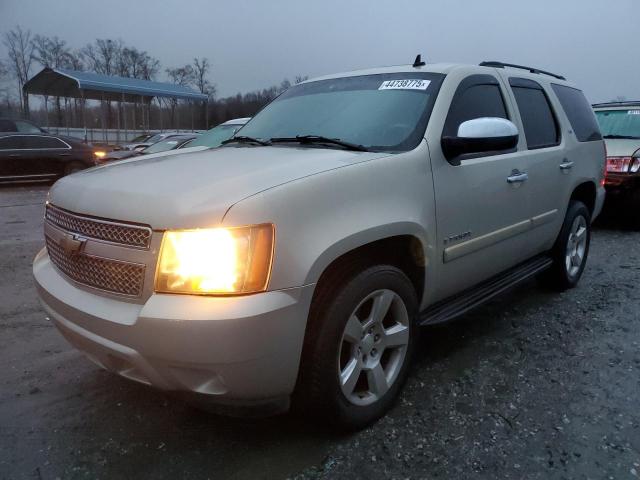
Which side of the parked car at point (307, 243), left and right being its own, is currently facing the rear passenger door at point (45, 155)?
right

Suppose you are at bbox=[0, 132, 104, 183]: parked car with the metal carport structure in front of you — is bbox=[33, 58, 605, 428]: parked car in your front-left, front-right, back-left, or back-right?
back-right

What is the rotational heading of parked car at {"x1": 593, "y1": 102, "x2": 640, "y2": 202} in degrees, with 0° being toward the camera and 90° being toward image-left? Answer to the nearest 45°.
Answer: approximately 180°

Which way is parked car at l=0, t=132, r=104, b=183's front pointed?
to the viewer's left

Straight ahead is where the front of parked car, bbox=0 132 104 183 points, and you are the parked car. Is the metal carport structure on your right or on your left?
on your right

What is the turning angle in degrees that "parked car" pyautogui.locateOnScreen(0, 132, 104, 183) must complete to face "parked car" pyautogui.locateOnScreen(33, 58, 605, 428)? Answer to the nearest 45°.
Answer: approximately 90° to its left

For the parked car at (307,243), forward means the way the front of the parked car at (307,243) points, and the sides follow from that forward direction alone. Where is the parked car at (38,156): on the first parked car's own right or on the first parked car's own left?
on the first parked car's own right

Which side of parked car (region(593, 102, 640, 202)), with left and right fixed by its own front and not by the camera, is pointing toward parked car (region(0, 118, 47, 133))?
left

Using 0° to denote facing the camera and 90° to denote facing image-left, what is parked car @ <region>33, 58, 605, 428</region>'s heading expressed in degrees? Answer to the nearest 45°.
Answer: approximately 45°

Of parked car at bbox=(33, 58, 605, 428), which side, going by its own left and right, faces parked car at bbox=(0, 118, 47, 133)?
right

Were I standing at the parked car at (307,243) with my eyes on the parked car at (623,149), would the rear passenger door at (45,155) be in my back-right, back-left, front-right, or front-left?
front-left
